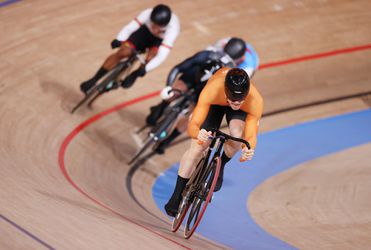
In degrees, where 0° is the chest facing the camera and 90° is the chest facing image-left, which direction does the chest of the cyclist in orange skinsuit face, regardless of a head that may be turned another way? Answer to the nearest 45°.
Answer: approximately 0°

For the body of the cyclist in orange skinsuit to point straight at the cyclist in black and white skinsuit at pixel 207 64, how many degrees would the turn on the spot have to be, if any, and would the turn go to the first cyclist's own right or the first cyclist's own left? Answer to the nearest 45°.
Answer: approximately 180°

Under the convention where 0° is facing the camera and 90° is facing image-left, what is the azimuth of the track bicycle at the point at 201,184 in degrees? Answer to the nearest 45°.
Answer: approximately 0°
